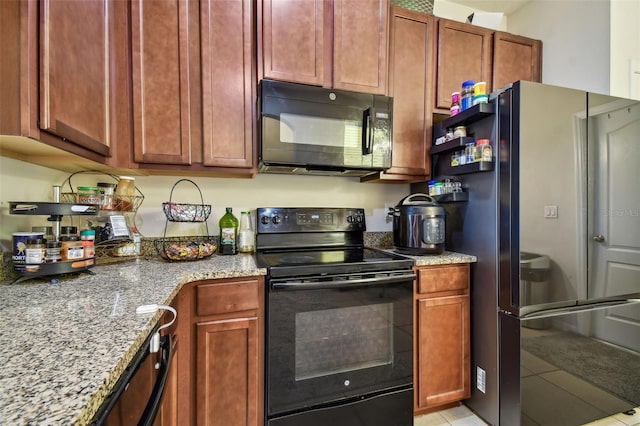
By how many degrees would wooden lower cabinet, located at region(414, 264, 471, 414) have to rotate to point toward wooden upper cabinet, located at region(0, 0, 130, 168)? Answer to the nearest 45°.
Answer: approximately 90° to its right

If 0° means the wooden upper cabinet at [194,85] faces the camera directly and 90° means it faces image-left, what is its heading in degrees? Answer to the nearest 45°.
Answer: approximately 0°

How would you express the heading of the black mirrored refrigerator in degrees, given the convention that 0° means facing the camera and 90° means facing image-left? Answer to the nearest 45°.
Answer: approximately 315°

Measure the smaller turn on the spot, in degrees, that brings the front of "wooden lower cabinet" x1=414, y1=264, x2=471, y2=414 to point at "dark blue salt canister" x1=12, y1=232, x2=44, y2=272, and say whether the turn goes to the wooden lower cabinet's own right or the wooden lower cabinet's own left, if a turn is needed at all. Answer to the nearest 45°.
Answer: approximately 90° to the wooden lower cabinet's own right

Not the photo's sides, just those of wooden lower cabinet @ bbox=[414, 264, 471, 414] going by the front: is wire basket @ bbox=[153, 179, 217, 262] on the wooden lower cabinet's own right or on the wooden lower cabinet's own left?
on the wooden lower cabinet's own right

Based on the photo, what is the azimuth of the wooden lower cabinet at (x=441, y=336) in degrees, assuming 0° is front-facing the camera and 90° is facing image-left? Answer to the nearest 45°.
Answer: approximately 315°
